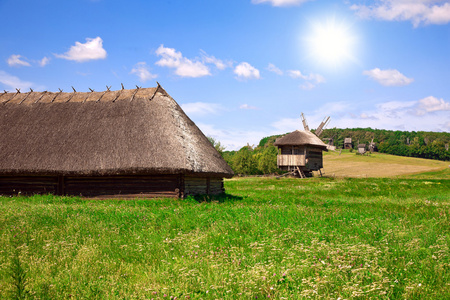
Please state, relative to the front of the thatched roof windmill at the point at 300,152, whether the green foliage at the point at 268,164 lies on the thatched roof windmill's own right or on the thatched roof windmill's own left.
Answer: on the thatched roof windmill's own right

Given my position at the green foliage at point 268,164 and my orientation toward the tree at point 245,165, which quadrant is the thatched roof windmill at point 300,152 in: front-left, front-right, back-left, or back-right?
back-left
